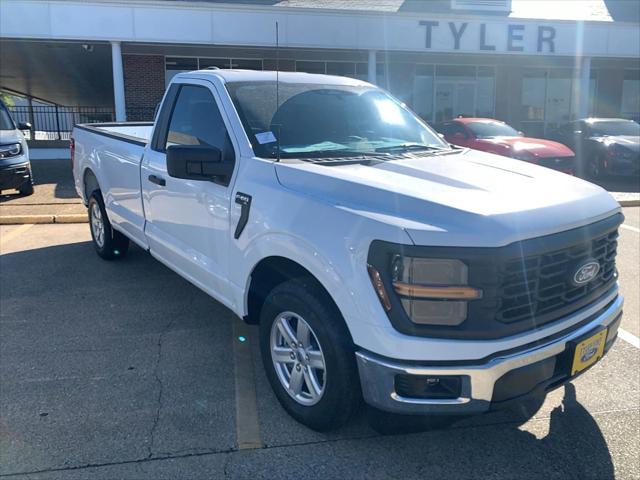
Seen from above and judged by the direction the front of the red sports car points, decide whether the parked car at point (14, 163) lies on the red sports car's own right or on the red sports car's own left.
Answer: on the red sports car's own right

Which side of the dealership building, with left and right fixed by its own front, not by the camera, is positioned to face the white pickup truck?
front

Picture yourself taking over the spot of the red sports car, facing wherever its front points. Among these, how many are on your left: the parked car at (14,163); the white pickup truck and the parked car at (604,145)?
1

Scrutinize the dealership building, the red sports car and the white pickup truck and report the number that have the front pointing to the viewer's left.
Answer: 0

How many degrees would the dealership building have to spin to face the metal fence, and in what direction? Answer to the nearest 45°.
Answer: approximately 135° to its right

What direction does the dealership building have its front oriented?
toward the camera

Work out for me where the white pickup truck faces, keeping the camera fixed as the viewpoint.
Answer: facing the viewer and to the right of the viewer

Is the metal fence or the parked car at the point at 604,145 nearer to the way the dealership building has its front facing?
the parked car

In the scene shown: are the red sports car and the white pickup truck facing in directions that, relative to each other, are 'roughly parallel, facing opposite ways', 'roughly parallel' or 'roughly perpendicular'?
roughly parallel

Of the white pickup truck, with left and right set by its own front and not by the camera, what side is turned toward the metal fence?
back

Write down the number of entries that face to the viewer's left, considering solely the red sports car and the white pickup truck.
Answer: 0
